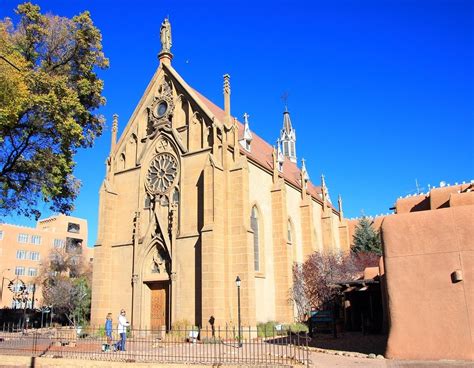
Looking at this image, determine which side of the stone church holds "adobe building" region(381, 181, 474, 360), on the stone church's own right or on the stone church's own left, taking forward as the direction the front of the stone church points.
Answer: on the stone church's own left

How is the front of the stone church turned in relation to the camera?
facing the viewer and to the left of the viewer

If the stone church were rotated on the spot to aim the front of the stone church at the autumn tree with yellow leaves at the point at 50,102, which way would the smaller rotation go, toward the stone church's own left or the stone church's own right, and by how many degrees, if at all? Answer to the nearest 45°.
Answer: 0° — it already faces it
